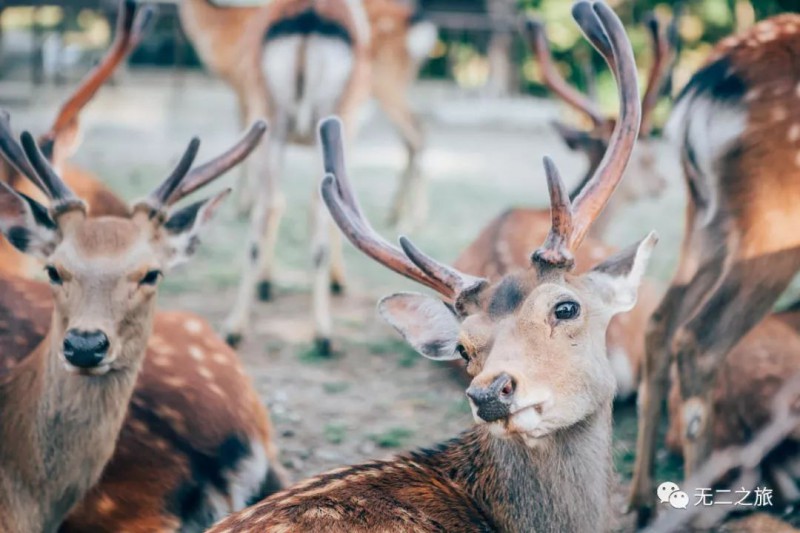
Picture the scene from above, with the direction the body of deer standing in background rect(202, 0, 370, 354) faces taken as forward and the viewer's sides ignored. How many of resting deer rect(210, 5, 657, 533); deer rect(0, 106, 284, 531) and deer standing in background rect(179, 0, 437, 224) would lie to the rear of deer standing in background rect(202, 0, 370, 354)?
2

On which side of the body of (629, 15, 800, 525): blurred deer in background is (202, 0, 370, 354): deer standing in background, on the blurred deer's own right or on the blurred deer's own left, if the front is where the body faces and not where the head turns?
on the blurred deer's own left

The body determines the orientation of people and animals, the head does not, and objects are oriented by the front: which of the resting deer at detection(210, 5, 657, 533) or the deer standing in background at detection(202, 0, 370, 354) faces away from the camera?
the deer standing in background

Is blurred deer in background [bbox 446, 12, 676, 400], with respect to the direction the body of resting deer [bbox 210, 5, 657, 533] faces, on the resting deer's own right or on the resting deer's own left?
on the resting deer's own left

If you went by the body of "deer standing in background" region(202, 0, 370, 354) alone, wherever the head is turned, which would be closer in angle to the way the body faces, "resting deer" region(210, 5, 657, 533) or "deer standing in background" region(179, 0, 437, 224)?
the deer standing in background

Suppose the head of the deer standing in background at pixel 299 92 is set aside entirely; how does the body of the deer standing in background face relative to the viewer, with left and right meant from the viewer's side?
facing away from the viewer

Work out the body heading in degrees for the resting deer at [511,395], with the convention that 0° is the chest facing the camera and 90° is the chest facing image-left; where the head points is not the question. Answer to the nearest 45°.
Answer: approximately 315°

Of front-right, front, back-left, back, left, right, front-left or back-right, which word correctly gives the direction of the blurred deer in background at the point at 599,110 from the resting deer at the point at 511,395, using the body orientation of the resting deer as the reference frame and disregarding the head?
front-left

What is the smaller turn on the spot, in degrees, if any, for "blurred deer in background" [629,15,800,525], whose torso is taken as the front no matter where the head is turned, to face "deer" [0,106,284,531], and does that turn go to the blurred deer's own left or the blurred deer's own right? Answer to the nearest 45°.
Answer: approximately 180°
